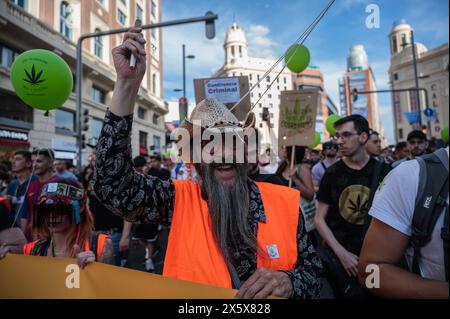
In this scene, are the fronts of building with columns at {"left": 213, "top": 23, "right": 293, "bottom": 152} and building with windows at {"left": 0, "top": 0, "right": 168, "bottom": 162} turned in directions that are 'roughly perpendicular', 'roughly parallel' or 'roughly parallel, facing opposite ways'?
roughly perpendicular

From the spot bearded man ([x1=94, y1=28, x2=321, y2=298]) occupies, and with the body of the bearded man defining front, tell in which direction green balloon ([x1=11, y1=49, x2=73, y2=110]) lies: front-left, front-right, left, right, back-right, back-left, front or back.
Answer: back-right

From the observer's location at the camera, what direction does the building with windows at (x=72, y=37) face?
facing the viewer and to the right of the viewer

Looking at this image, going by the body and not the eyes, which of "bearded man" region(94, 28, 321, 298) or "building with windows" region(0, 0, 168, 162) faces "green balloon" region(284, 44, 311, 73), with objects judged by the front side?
the building with windows

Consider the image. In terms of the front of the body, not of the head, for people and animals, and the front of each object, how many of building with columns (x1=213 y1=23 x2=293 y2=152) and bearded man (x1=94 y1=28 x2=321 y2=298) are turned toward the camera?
2
